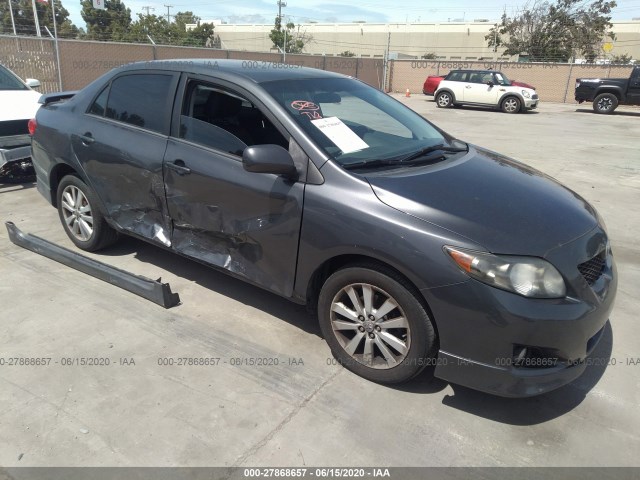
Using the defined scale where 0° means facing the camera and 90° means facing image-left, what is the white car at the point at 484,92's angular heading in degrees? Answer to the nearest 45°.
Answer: approximately 315°

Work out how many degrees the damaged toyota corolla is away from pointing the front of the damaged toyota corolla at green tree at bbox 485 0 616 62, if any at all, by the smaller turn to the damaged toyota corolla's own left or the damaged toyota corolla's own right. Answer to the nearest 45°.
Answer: approximately 90° to the damaged toyota corolla's own left

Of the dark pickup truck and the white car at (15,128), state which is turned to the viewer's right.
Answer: the dark pickup truck

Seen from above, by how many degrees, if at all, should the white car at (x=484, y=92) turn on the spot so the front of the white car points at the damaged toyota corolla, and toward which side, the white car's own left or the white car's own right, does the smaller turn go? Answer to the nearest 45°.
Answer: approximately 45° to the white car's own right

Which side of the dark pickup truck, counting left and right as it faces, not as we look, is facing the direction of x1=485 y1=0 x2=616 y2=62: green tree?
left

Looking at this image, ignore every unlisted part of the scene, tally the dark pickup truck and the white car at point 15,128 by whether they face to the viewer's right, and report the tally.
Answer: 1

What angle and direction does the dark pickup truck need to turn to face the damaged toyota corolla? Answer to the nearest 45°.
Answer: approximately 90° to its right

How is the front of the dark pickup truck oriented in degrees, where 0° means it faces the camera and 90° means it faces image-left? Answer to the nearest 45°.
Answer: approximately 270°

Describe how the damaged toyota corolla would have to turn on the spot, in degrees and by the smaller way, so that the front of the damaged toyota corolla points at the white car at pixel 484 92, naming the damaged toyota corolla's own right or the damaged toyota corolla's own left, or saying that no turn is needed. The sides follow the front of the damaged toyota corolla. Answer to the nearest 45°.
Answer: approximately 135° to the damaged toyota corolla's own left

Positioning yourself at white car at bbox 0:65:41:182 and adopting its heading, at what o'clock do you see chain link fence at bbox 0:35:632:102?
The chain link fence is roughly at 7 o'clock from the white car.
